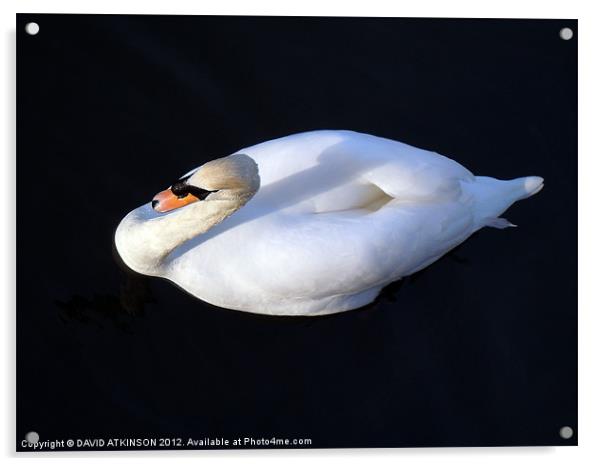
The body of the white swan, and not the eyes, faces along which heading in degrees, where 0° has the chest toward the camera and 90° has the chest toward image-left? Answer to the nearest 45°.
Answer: approximately 90°
